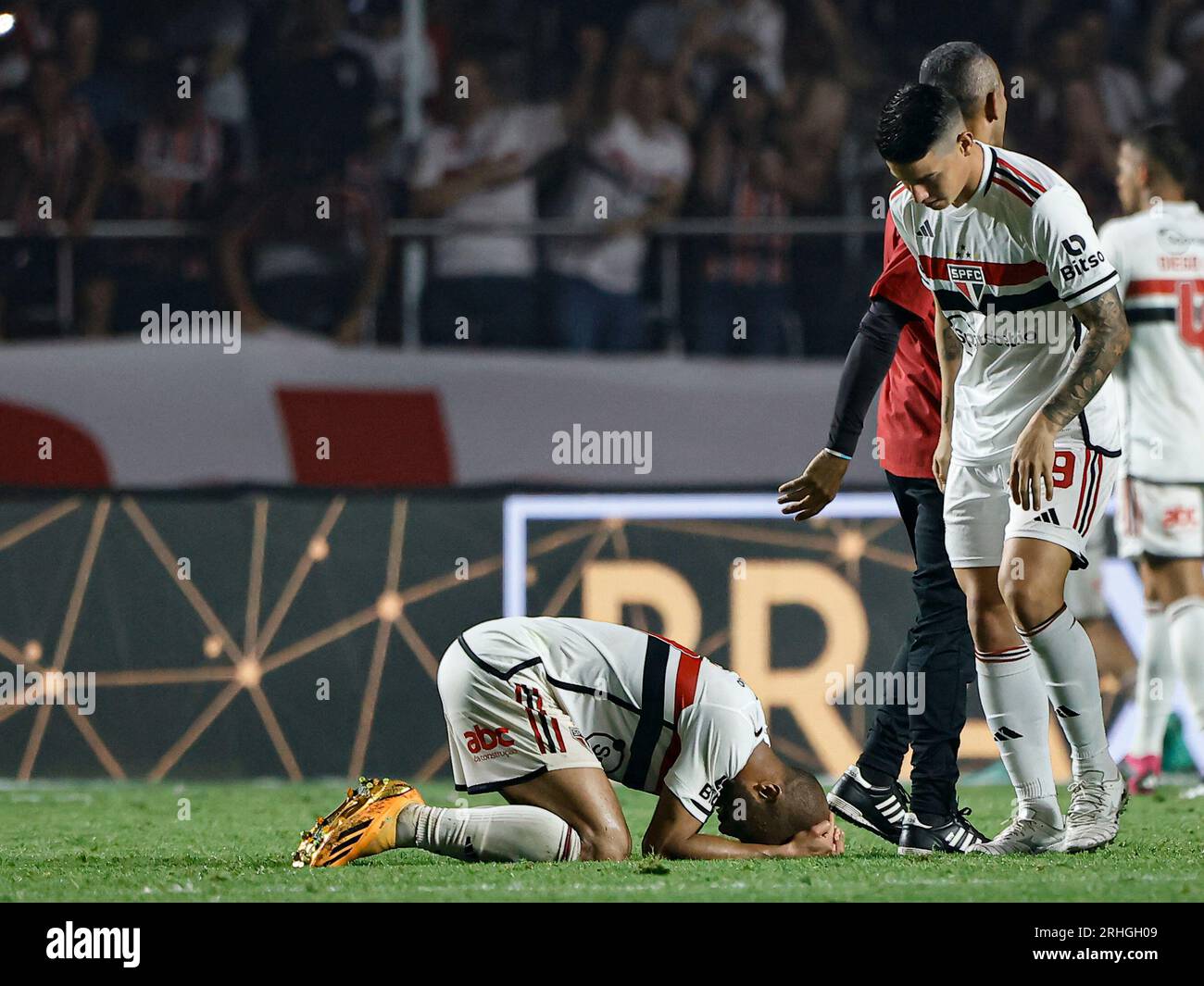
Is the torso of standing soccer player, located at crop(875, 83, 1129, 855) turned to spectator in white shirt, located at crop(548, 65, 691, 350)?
no

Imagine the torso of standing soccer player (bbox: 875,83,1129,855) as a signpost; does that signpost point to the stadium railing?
no

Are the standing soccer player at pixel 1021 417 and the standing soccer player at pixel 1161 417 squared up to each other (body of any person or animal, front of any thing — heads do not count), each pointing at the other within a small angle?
no

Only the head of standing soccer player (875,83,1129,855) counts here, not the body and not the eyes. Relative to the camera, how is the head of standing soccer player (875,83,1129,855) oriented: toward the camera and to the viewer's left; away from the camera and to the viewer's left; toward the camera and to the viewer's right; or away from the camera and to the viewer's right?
toward the camera and to the viewer's left

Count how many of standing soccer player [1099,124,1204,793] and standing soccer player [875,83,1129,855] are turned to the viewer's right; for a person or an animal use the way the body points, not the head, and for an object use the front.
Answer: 0

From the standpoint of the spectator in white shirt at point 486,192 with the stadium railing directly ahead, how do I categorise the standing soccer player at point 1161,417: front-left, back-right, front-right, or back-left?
front-left

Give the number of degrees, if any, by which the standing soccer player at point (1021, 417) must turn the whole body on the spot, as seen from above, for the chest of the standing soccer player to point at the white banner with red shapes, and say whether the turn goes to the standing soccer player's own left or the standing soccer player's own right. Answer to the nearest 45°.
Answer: approximately 90° to the standing soccer player's own right

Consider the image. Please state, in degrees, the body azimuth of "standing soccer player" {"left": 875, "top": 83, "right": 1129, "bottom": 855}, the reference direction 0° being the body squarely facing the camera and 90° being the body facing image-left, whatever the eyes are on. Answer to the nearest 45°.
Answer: approximately 45°
